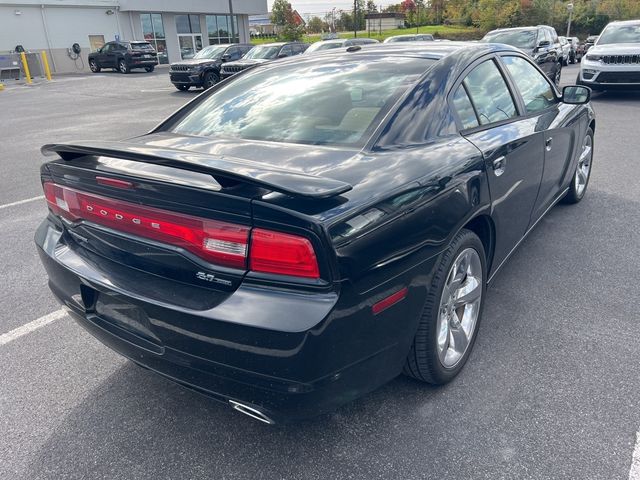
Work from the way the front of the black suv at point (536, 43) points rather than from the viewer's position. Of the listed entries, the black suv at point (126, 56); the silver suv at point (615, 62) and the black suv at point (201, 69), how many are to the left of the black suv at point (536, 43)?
1

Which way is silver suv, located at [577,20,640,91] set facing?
toward the camera

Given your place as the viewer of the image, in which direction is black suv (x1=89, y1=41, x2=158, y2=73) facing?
facing away from the viewer and to the left of the viewer

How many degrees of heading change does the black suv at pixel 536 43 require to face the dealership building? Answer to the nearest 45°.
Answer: approximately 90° to its right

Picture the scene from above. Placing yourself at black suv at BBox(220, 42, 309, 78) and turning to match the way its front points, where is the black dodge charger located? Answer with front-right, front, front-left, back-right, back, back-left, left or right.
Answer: front-left

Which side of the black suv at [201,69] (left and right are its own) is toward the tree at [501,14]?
back

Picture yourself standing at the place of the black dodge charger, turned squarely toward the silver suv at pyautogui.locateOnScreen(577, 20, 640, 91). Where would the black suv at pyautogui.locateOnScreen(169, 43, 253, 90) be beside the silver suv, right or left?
left

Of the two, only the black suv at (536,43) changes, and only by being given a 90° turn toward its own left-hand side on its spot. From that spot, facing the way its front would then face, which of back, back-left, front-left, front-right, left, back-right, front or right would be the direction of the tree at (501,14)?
back-left

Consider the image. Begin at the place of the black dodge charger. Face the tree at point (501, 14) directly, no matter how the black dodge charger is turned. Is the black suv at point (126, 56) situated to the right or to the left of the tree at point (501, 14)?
left

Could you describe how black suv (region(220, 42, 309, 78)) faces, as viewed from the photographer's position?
facing the viewer and to the left of the viewer

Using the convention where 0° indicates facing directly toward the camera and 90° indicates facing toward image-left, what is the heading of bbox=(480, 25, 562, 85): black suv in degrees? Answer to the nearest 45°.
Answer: approximately 45°

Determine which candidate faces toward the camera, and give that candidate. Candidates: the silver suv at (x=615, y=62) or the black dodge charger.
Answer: the silver suv

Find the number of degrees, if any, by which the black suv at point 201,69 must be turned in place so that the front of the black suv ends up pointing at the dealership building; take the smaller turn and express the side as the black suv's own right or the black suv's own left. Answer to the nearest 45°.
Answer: approximately 135° to the black suv's own right

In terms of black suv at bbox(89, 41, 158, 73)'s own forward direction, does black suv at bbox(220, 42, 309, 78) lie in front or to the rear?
to the rear

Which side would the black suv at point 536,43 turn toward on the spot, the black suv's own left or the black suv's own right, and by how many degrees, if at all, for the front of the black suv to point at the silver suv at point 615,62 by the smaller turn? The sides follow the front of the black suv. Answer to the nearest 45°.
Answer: approximately 90° to the black suv's own left

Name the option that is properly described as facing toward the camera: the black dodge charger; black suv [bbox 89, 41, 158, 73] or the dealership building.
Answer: the dealership building

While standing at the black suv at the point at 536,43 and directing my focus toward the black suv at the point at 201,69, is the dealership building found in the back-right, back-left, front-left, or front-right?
front-right
